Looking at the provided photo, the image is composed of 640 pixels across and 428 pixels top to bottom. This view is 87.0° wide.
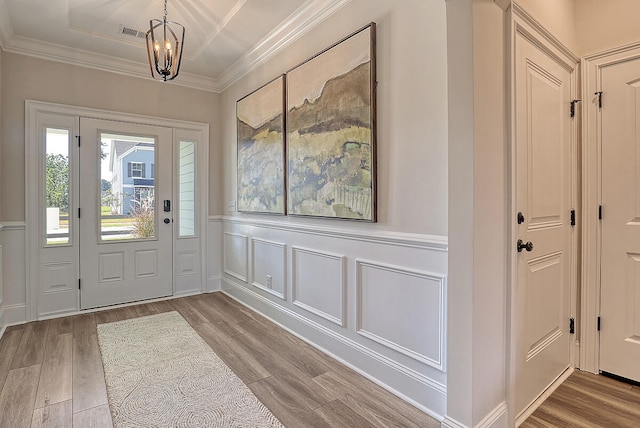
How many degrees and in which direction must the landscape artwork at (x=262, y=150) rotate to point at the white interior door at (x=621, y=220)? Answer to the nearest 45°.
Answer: approximately 90° to its left

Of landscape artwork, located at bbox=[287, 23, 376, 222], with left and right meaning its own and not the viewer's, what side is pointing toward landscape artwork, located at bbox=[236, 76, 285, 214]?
right

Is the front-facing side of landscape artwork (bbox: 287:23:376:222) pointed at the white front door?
no

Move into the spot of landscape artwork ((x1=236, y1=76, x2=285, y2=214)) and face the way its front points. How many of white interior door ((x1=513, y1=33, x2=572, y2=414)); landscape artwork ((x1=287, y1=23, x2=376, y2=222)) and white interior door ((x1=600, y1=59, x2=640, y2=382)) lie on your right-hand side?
0

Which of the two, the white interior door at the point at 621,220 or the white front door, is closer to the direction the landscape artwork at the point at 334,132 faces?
the white front door

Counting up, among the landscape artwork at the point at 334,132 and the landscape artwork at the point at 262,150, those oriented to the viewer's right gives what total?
0

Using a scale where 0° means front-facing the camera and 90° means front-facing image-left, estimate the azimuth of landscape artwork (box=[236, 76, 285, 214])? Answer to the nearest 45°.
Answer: approximately 45°

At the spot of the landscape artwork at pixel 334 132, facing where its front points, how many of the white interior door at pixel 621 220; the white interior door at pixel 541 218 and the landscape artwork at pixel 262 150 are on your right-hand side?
1

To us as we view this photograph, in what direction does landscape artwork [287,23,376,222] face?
facing the viewer and to the left of the viewer

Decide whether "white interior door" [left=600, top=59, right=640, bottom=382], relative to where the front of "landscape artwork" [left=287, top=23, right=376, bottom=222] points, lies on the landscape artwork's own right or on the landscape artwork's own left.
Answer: on the landscape artwork's own left

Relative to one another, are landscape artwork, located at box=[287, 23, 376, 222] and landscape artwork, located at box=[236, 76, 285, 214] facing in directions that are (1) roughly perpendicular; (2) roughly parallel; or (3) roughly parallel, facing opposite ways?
roughly parallel

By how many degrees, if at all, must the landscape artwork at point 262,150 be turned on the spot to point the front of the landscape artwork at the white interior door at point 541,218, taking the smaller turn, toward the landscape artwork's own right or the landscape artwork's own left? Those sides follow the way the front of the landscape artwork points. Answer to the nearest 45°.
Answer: approximately 90° to the landscape artwork's own left

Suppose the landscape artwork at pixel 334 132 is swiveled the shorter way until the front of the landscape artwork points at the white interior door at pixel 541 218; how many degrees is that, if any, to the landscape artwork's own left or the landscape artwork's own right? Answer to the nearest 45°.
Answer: approximately 135° to the landscape artwork's own left
